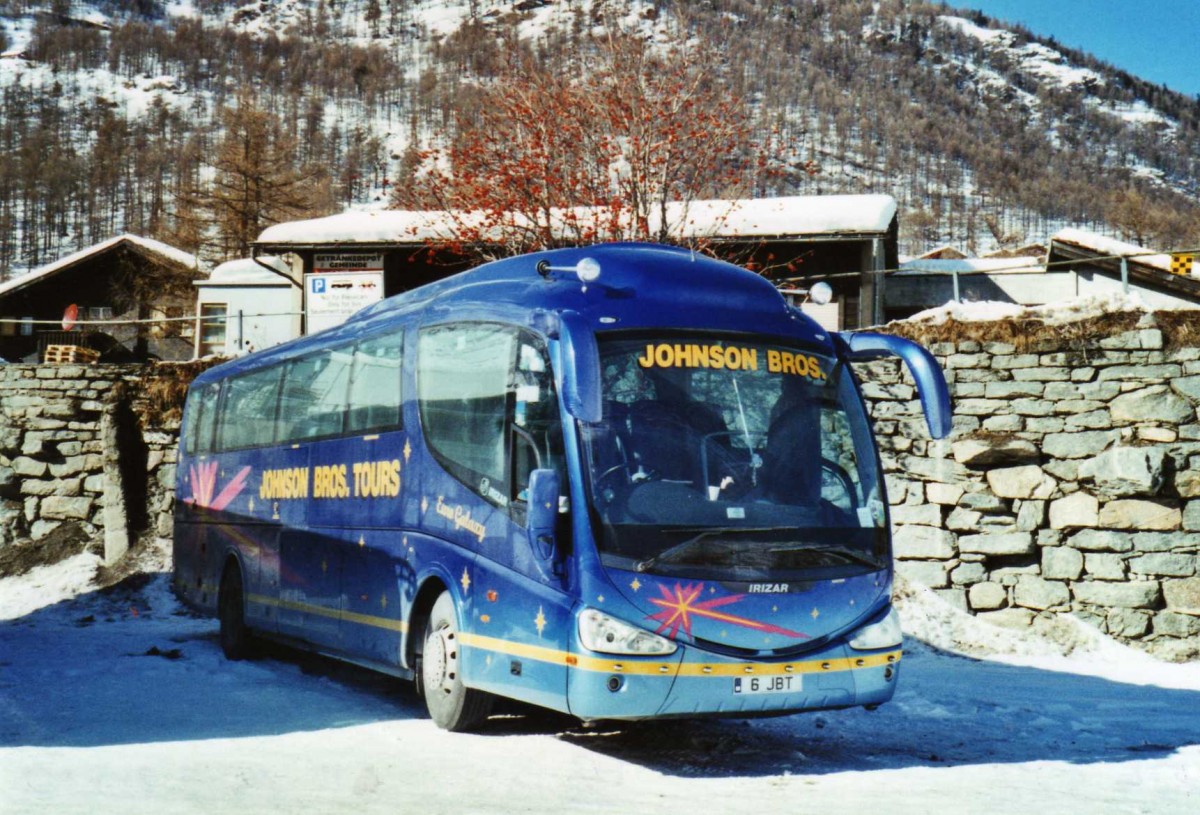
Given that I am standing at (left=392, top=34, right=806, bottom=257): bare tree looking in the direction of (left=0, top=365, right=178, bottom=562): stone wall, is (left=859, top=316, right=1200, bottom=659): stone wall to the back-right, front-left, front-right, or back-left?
back-left

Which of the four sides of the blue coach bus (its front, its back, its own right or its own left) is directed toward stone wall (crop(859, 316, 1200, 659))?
left

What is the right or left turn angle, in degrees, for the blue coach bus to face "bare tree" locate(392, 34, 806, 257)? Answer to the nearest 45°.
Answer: approximately 135° to its left

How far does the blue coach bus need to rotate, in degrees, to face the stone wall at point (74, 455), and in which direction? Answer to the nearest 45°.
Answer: approximately 180°

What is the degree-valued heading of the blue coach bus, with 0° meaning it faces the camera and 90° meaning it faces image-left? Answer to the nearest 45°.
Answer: approximately 315°
